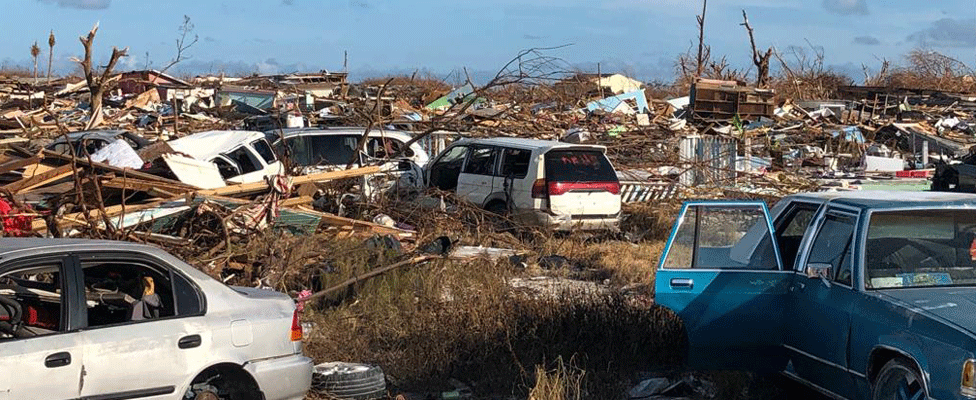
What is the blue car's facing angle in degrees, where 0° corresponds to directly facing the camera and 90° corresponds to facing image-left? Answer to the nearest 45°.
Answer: approximately 315°

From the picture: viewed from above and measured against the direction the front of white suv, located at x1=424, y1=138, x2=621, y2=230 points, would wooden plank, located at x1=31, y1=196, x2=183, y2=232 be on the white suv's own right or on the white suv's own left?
on the white suv's own left

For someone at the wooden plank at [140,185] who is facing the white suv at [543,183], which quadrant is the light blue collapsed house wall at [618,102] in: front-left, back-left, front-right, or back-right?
front-left

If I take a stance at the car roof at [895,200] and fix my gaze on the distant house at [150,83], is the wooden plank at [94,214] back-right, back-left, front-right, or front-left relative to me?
front-left

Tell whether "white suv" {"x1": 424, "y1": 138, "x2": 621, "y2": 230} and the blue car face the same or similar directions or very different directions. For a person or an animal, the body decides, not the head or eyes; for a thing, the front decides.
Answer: very different directions

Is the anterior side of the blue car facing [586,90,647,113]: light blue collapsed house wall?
no

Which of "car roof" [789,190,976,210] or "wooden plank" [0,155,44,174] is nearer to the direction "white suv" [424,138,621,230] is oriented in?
the wooden plank

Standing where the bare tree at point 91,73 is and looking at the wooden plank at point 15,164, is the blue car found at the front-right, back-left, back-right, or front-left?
front-left

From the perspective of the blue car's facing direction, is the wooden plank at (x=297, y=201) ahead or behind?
behind

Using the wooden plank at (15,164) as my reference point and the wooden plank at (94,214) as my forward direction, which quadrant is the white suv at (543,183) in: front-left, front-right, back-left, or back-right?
front-left

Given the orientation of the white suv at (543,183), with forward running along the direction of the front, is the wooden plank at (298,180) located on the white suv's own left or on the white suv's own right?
on the white suv's own left

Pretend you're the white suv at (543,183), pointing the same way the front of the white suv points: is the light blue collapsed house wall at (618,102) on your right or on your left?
on your right

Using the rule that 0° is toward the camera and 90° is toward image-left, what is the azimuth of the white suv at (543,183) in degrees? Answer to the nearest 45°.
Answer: approximately 135°

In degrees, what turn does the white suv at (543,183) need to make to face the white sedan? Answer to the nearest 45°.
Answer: approximately 135° to its left

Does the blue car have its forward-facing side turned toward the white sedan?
no

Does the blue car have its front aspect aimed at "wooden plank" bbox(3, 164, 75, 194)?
no

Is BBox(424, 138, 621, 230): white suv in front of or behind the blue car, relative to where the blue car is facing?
behind

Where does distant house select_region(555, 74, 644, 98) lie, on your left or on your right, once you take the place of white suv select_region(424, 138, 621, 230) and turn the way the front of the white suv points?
on your right
